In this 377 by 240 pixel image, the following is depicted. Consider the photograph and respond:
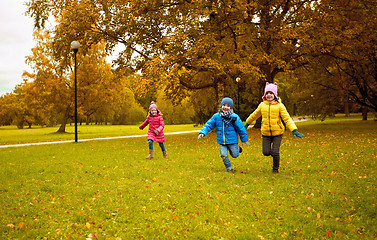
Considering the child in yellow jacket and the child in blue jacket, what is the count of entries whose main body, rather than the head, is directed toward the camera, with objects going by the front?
2

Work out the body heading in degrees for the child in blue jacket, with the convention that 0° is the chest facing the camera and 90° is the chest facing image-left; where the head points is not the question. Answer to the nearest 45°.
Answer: approximately 0°

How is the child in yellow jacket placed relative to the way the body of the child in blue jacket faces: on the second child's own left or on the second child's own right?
on the second child's own left

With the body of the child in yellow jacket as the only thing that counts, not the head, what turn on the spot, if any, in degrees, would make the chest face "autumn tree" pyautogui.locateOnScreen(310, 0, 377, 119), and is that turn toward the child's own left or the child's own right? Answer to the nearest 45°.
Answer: approximately 180°

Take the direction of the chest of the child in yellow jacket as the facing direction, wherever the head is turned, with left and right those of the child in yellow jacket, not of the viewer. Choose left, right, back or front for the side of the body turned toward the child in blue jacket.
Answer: right

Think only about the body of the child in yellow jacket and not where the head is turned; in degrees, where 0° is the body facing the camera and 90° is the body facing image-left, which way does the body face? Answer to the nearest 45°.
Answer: approximately 0°

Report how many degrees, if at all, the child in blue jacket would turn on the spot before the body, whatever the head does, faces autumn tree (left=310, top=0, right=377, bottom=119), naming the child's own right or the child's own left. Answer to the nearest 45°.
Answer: approximately 135° to the child's own left
